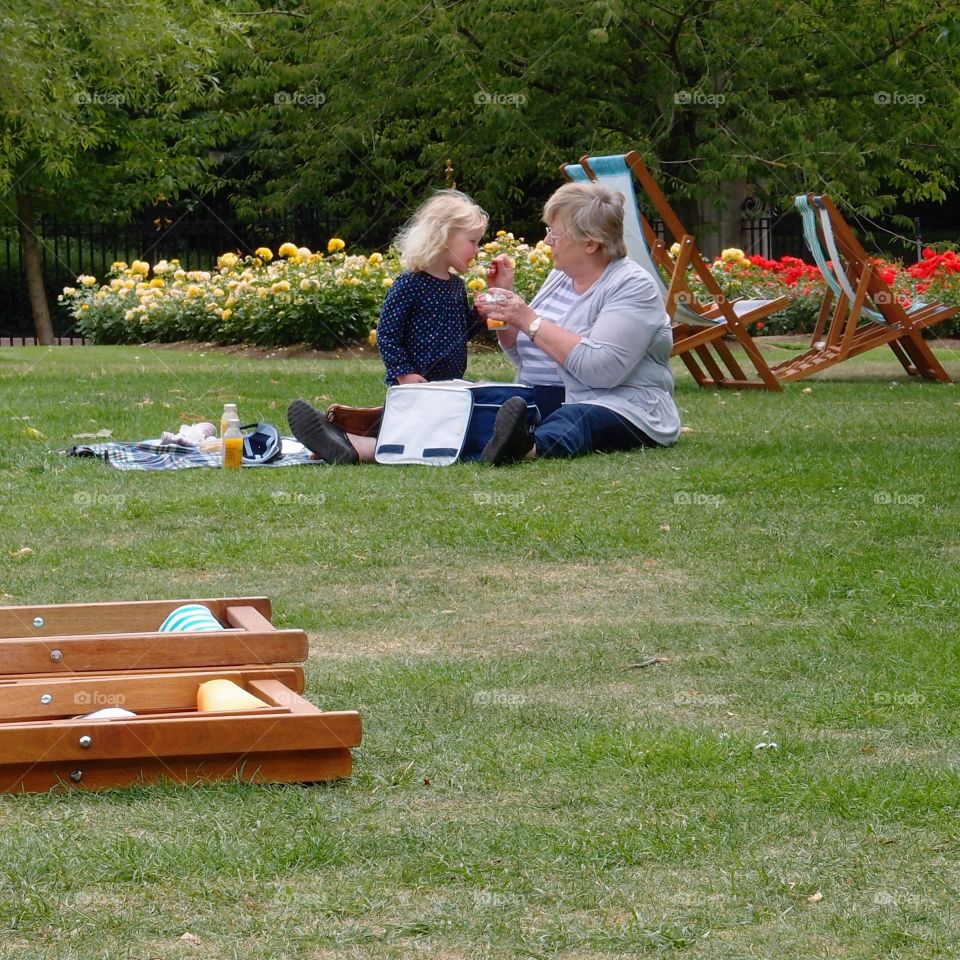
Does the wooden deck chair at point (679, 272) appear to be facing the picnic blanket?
no

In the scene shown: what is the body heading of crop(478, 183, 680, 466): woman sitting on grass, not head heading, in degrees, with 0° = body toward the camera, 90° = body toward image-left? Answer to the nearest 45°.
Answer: approximately 90°

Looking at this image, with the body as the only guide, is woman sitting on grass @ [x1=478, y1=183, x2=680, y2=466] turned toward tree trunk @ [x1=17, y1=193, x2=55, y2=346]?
no

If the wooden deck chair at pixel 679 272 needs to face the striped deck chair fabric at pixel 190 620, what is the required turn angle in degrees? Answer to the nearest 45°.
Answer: approximately 135° to its right

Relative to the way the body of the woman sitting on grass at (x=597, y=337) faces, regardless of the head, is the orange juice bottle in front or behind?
in front

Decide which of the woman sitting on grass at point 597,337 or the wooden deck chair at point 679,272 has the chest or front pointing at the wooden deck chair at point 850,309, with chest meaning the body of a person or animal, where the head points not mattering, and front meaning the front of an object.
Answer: the wooden deck chair at point 679,272

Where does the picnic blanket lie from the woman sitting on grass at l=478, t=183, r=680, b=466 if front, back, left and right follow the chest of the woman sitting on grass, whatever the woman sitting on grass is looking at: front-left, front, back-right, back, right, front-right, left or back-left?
front

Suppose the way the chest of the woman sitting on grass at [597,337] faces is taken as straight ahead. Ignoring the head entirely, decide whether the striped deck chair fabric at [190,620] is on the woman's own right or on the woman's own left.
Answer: on the woman's own left

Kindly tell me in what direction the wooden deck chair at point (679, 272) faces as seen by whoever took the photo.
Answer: facing away from the viewer and to the right of the viewer

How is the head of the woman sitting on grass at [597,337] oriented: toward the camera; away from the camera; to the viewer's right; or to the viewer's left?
to the viewer's left

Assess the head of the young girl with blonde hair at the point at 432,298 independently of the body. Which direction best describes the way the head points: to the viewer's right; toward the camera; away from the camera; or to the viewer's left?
to the viewer's right

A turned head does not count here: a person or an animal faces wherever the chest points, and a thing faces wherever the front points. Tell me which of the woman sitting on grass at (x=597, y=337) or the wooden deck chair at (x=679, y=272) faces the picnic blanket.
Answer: the woman sitting on grass

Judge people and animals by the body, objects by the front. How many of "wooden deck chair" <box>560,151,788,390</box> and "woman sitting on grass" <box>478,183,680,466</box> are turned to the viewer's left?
1

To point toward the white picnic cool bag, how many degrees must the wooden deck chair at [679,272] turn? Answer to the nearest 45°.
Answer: approximately 135° to its right

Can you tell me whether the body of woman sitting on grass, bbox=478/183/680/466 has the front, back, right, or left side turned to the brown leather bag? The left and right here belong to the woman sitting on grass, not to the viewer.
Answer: front

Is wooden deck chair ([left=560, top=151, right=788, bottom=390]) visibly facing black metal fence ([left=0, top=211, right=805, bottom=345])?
no
